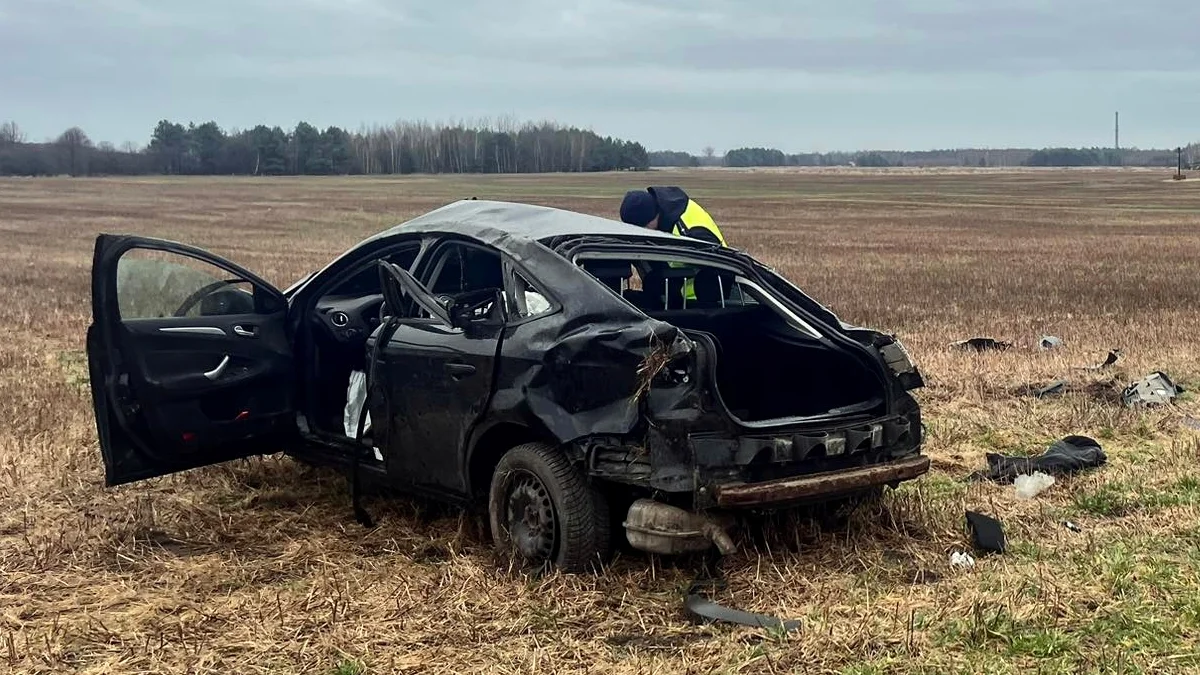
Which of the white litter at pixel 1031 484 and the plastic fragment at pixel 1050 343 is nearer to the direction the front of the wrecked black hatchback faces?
the plastic fragment

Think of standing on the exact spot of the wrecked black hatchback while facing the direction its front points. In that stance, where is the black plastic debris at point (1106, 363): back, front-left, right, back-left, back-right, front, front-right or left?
right

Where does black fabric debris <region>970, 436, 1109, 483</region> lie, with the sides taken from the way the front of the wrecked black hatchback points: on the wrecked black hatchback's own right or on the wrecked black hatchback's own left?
on the wrecked black hatchback's own right

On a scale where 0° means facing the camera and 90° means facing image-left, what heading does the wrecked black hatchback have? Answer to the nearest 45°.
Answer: approximately 135°

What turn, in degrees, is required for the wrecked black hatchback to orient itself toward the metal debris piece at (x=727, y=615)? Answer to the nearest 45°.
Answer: approximately 180°

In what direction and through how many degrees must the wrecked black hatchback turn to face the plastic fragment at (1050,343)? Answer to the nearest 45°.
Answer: approximately 90° to its right

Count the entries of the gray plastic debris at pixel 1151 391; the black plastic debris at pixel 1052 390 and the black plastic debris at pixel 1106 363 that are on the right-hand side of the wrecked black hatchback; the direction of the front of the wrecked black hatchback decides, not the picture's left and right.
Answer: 3

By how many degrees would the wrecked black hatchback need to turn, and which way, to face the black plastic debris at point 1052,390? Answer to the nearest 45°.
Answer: approximately 90° to its right

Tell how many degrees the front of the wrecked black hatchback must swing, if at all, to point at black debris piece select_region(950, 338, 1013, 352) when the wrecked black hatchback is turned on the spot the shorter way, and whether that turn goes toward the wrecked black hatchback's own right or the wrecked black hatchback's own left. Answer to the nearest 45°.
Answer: approximately 90° to the wrecked black hatchback's own right
